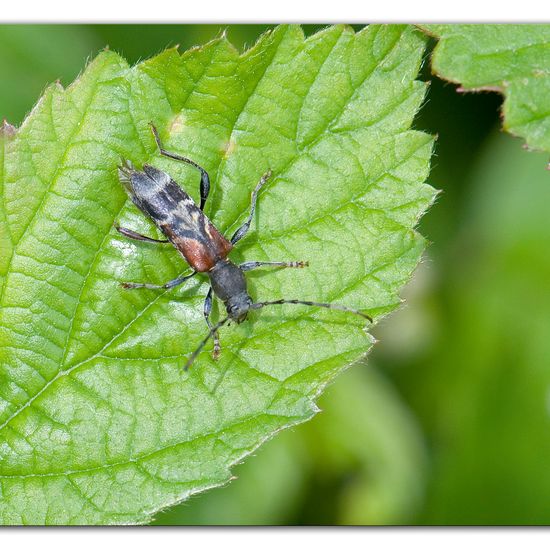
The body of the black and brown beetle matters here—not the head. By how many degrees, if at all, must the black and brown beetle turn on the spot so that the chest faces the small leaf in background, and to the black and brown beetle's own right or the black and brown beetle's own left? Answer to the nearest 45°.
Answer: approximately 45° to the black and brown beetle's own left

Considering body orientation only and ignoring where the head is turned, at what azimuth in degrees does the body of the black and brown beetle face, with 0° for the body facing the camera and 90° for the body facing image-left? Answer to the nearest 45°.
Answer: approximately 315°
